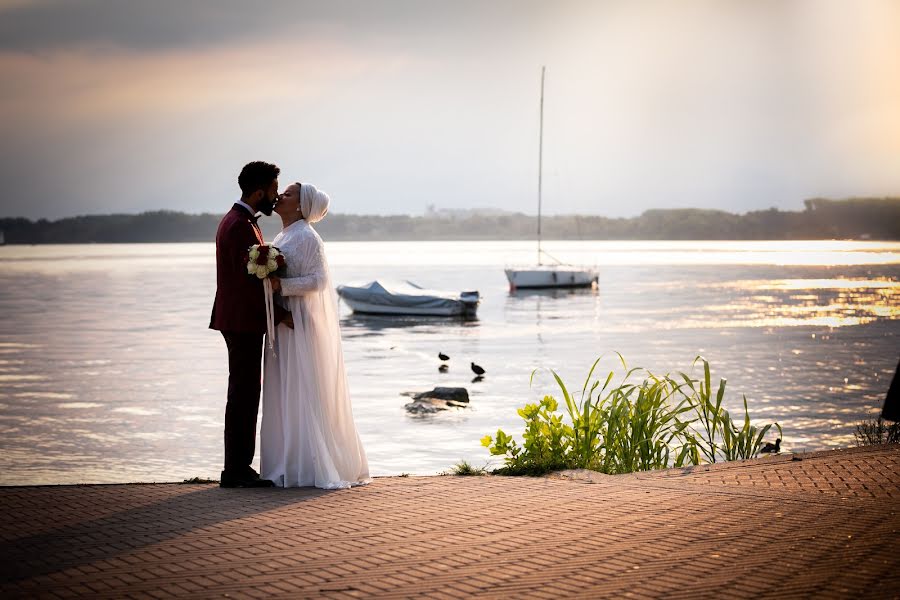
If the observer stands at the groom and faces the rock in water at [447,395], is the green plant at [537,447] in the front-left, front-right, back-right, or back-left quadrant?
front-right

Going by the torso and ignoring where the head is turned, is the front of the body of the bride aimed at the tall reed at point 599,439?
no

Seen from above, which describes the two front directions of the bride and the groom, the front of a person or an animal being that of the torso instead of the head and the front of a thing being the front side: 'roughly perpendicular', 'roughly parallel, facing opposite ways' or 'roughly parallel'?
roughly parallel, facing opposite ways

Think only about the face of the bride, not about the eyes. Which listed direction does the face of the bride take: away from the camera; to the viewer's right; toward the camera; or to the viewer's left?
to the viewer's left

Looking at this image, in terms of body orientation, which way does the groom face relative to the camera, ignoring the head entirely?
to the viewer's right

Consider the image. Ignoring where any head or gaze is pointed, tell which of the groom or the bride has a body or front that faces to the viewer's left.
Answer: the bride

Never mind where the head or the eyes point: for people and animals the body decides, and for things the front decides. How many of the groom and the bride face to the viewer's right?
1

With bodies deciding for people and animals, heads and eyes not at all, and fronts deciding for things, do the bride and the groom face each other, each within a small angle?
yes

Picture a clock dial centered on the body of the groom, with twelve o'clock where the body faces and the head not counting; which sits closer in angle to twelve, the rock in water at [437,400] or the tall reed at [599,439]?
the tall reed

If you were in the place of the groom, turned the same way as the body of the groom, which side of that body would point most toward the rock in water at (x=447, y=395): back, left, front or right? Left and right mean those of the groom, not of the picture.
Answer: left

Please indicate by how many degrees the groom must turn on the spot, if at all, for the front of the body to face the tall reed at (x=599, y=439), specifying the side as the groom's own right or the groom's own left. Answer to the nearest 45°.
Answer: approximately 45° to the groom's own left

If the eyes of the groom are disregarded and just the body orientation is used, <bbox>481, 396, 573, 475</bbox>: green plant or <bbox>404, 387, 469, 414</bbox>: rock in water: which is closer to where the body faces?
the green plant

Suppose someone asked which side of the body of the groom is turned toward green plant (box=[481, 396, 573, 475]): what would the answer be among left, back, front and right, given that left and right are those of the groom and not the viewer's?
front

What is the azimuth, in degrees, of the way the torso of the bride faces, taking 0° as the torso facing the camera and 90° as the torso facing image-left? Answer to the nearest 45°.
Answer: approximately 90°

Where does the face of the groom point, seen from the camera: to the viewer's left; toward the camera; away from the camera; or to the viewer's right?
to the viewer's right
